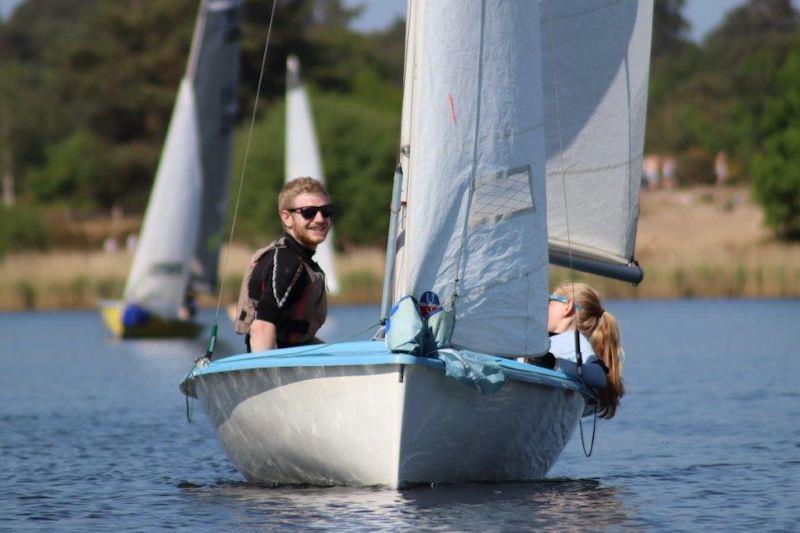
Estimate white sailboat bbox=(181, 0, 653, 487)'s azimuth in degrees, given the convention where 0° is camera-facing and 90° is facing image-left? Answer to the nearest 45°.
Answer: approximately 0°

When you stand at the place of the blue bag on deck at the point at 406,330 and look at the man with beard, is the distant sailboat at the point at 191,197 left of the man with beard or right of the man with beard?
right

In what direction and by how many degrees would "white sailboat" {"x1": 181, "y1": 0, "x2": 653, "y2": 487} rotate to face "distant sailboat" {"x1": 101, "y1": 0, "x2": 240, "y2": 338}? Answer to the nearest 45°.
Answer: approximately 180°

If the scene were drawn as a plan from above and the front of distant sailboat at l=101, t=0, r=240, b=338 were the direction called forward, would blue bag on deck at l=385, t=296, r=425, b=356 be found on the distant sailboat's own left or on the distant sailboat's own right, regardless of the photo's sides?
on the distant sailboat's own left

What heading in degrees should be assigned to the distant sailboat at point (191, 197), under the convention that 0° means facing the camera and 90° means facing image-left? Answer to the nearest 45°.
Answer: approximately 45°

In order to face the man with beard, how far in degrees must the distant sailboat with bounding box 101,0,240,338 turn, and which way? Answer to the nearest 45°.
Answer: approximately 45° to its left
